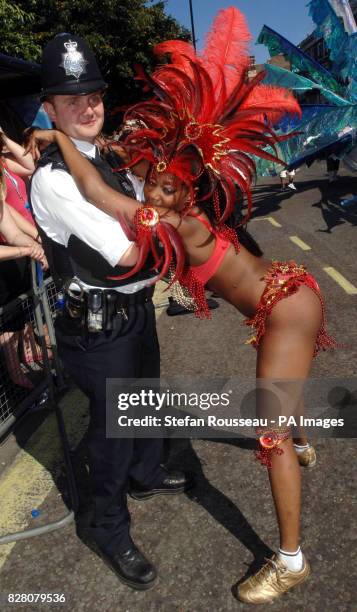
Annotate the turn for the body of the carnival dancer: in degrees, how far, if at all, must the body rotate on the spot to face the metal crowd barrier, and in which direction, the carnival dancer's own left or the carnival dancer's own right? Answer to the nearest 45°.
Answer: approximately 45° to the carnival dancer's own right

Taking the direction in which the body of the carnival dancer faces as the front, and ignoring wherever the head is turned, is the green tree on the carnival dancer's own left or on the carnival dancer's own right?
on the carnival dancer's own right

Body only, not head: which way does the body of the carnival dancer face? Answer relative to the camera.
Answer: to the viewer's left

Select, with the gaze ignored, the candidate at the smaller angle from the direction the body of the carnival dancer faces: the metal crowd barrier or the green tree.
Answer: the metal crowd barrier
